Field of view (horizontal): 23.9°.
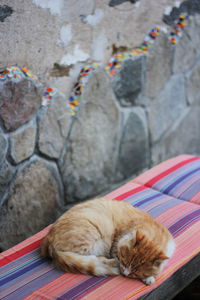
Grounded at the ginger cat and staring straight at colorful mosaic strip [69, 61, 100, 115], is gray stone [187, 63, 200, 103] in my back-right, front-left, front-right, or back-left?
front-right

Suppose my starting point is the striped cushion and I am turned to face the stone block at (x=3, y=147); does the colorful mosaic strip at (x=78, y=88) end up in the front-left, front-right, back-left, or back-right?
front-right

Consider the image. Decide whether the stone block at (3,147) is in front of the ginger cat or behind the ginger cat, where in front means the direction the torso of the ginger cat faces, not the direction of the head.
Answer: behind

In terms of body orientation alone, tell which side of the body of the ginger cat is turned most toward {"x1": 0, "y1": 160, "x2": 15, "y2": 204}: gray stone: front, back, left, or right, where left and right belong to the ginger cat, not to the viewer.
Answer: back

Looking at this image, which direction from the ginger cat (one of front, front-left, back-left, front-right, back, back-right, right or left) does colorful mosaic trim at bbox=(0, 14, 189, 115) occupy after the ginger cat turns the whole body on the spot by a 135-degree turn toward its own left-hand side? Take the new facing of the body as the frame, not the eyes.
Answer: front

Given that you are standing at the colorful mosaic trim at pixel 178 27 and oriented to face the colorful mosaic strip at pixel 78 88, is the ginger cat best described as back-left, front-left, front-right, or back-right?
front-left

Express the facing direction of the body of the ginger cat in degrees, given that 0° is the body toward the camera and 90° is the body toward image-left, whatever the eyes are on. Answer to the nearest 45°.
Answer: approximately 315°

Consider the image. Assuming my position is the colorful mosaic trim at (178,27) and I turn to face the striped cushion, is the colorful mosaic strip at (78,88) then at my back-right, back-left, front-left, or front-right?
front-right

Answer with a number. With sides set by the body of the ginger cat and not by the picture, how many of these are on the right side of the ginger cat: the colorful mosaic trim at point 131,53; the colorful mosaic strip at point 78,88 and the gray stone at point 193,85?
0

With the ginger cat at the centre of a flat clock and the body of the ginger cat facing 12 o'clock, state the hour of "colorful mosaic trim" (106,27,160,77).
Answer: The colorful mosaic trim is roughly at 8 o'clock from the ginger cat.

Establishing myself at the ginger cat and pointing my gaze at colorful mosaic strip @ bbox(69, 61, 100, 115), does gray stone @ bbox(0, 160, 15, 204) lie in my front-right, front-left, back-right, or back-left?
front-left
